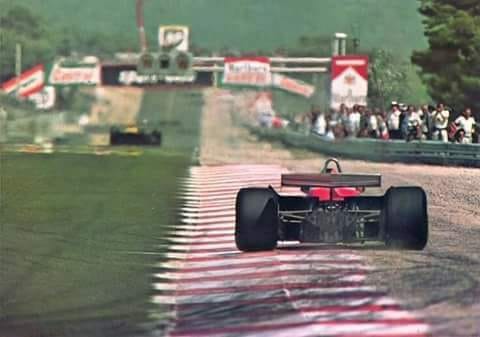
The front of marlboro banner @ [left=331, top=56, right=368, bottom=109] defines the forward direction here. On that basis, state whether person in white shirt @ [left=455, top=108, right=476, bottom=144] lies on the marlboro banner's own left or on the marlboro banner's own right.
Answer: on the marlboro banner's own left

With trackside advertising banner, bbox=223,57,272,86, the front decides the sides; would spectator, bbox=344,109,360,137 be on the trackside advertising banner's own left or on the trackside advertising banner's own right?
on the trackside advertising banner's own left

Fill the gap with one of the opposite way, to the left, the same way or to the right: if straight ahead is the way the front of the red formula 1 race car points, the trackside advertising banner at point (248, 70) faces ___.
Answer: the opposite way

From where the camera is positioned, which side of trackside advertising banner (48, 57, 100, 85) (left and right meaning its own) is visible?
front

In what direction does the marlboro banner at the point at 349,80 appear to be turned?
toward the camera

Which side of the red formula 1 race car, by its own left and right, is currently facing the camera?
back

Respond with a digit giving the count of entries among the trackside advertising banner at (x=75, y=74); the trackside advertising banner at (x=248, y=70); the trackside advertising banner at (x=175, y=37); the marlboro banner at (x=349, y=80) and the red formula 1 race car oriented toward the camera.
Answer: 4
